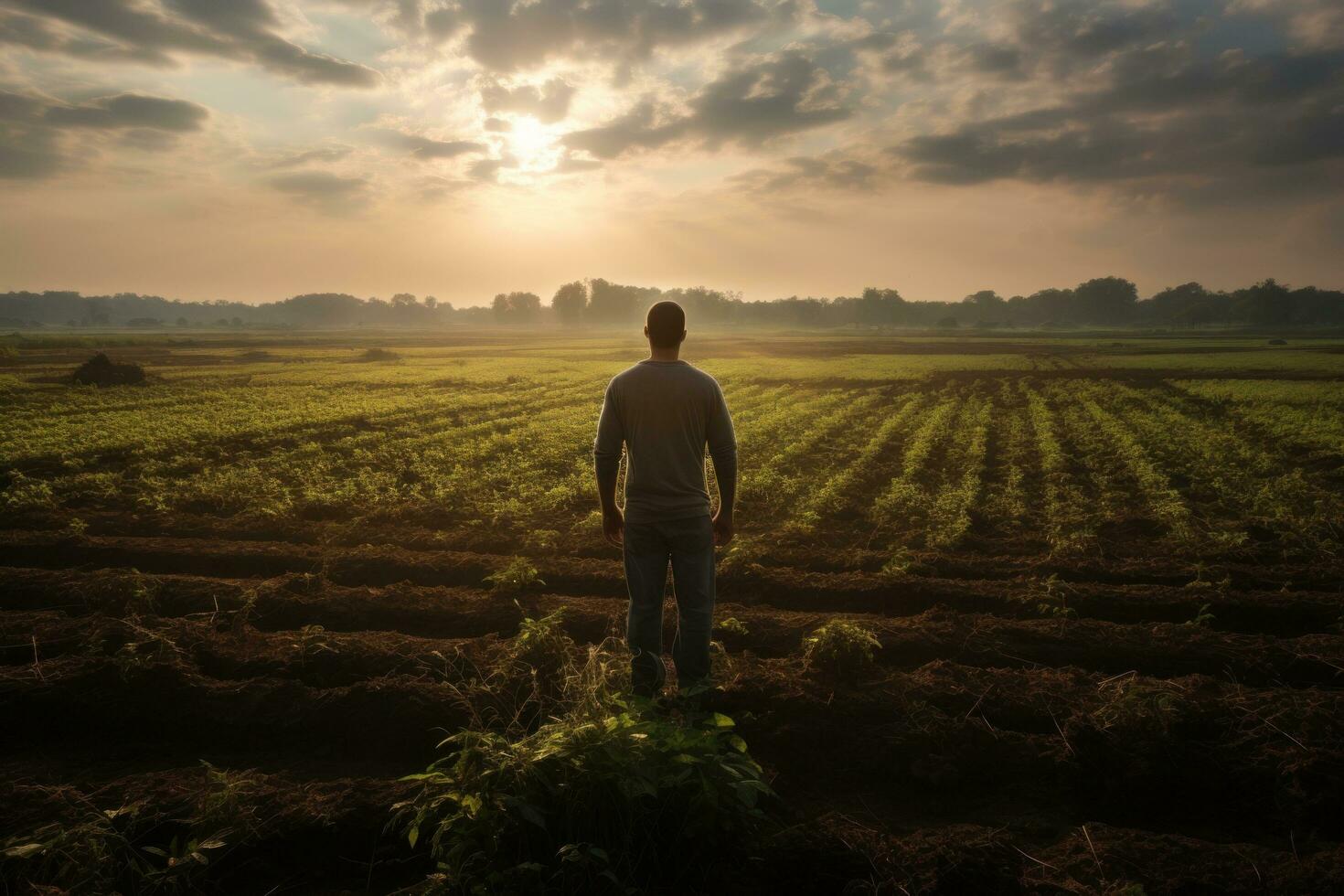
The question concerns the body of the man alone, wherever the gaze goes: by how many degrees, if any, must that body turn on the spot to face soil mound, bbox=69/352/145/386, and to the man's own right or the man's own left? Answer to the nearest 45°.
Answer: approximately 45° to the man's own left

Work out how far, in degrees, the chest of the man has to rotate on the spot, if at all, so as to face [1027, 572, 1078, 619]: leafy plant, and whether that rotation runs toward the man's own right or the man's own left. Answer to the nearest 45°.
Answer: approximately 45° to the man's own right

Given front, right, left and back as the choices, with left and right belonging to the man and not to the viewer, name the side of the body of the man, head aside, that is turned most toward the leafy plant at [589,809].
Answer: back

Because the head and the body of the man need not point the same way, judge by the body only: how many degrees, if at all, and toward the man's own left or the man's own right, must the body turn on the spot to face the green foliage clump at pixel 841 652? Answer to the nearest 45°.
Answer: approximately 45° to the man's own right

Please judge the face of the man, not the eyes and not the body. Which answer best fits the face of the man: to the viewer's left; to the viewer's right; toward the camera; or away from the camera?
away from the camera

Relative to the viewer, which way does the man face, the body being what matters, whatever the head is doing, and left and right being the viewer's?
facing away from the viewer

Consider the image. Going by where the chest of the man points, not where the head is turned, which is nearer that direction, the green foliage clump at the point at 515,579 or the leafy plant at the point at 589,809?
the green foliage clump
